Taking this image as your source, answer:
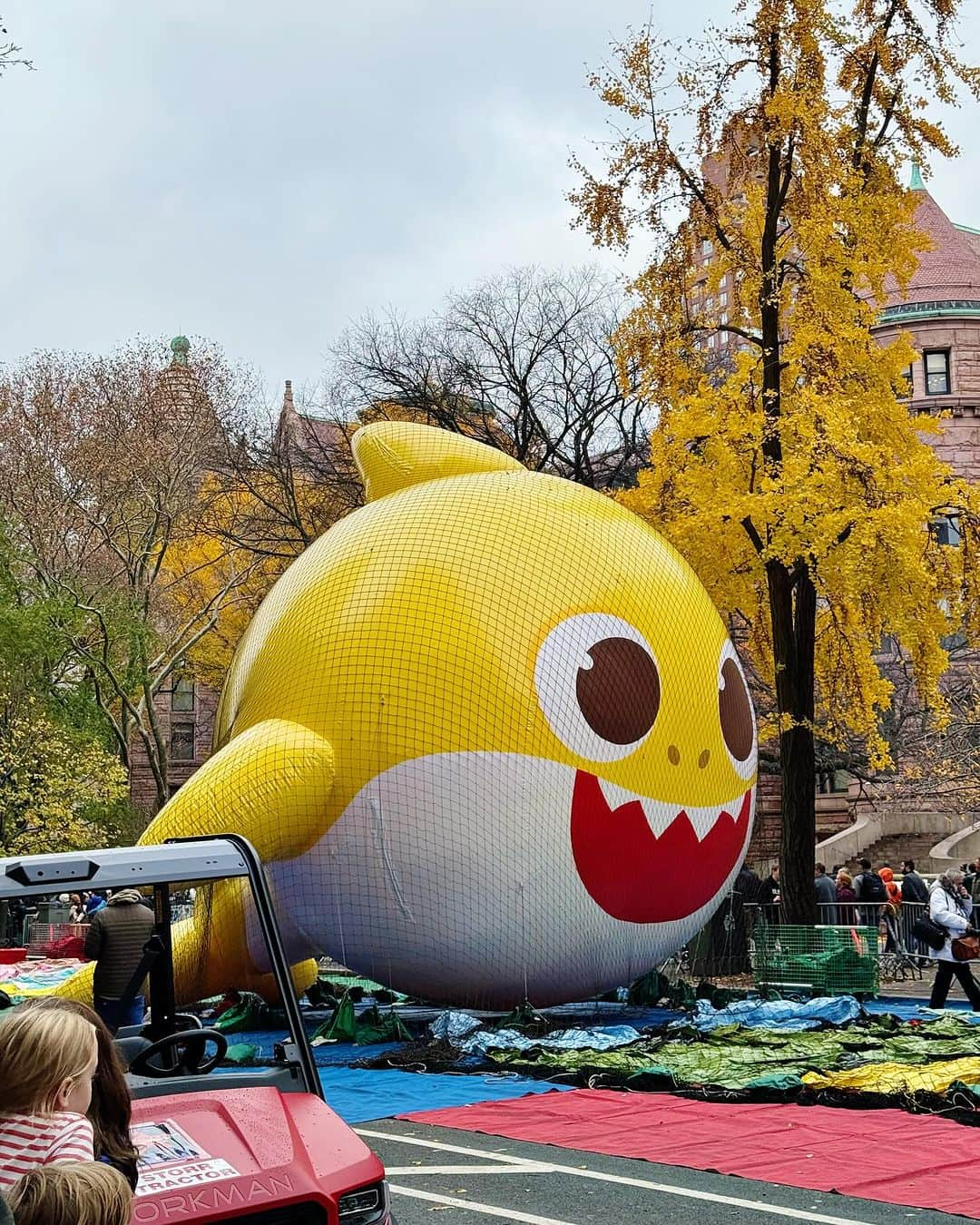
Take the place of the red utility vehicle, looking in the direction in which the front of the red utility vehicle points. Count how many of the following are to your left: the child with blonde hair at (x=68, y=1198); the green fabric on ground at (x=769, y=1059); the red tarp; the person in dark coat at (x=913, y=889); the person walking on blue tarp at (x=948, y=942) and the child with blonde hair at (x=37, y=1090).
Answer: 4

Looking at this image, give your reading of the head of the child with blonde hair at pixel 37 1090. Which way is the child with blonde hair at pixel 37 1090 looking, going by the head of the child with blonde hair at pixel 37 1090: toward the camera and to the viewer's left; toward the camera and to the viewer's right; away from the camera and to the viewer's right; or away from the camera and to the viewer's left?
away from the camera and to the viewer's right

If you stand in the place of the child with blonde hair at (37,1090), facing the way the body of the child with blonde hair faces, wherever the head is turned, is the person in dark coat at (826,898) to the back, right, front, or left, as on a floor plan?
front

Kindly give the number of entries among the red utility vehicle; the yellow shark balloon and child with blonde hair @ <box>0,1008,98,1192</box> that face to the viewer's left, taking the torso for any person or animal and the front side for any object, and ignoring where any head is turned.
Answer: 0

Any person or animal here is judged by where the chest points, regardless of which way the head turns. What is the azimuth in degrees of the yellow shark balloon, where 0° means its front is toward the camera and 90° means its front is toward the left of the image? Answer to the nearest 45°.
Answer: approximately 315°

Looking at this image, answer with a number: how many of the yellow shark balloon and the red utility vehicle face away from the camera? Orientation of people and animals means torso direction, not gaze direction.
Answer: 0

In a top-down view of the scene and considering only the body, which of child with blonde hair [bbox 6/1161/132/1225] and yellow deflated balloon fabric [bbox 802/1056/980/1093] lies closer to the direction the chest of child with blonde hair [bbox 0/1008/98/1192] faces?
the yellow deflated balloon fabric

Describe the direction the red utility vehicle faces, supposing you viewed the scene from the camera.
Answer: facing the viewer and to the right of the viewer

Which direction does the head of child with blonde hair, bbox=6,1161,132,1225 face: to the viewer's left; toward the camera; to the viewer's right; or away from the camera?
away from the camera

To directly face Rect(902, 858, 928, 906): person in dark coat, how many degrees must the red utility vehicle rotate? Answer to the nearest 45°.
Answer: approximately 90° to its left

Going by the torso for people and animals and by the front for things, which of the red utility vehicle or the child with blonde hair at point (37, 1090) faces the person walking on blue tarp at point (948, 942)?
the child with blonde hair

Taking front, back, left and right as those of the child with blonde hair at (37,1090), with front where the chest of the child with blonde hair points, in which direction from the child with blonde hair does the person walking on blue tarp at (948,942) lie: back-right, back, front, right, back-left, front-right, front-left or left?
front

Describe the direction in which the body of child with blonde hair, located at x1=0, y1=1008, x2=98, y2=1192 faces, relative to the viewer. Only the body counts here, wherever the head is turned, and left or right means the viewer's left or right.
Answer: facing away from the viewer and to the right of the viewer

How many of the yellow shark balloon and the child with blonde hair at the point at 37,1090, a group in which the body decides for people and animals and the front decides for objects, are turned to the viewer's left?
0
